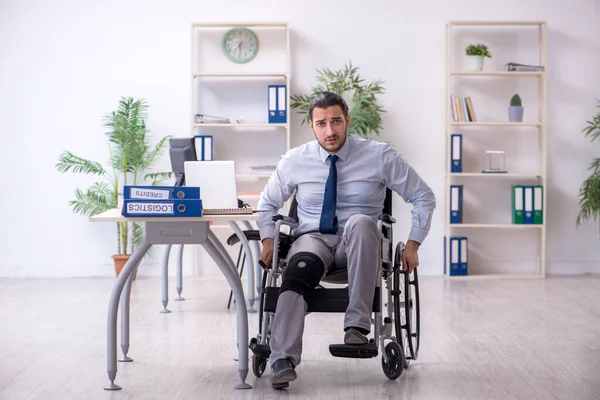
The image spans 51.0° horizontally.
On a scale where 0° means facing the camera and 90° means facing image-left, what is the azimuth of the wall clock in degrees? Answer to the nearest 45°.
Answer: approximately 0°

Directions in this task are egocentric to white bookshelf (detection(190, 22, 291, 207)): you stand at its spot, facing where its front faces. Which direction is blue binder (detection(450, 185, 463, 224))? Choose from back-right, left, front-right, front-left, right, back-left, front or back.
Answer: left

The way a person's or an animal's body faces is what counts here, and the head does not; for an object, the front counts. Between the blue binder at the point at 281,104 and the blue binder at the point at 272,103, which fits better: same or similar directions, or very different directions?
same or similar directions

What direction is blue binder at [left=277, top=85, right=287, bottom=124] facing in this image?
toward the camera

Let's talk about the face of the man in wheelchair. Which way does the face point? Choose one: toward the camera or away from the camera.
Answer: toward the camera

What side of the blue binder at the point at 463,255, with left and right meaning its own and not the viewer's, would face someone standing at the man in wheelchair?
front

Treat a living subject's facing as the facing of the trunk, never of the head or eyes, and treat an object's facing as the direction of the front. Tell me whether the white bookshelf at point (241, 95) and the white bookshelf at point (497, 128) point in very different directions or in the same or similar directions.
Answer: same or similar directions

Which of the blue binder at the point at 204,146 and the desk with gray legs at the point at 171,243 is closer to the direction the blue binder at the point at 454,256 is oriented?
the desk with gray legs

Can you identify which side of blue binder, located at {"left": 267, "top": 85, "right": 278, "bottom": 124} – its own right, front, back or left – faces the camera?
front

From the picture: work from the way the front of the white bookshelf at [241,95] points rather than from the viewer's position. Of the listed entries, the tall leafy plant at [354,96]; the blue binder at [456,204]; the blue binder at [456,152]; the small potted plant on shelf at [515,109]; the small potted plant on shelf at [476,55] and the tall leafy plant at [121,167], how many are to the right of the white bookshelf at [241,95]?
1

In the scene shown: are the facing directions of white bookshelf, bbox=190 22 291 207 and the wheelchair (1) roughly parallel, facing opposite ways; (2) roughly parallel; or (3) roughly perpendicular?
roughly parallel

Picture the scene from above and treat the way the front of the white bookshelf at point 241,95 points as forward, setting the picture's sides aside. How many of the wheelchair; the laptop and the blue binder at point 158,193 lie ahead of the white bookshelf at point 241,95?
3

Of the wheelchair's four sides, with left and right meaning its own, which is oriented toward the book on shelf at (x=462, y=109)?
back

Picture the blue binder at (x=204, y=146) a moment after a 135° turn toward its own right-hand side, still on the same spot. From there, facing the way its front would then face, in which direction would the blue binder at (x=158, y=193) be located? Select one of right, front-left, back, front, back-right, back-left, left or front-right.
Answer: back-left
